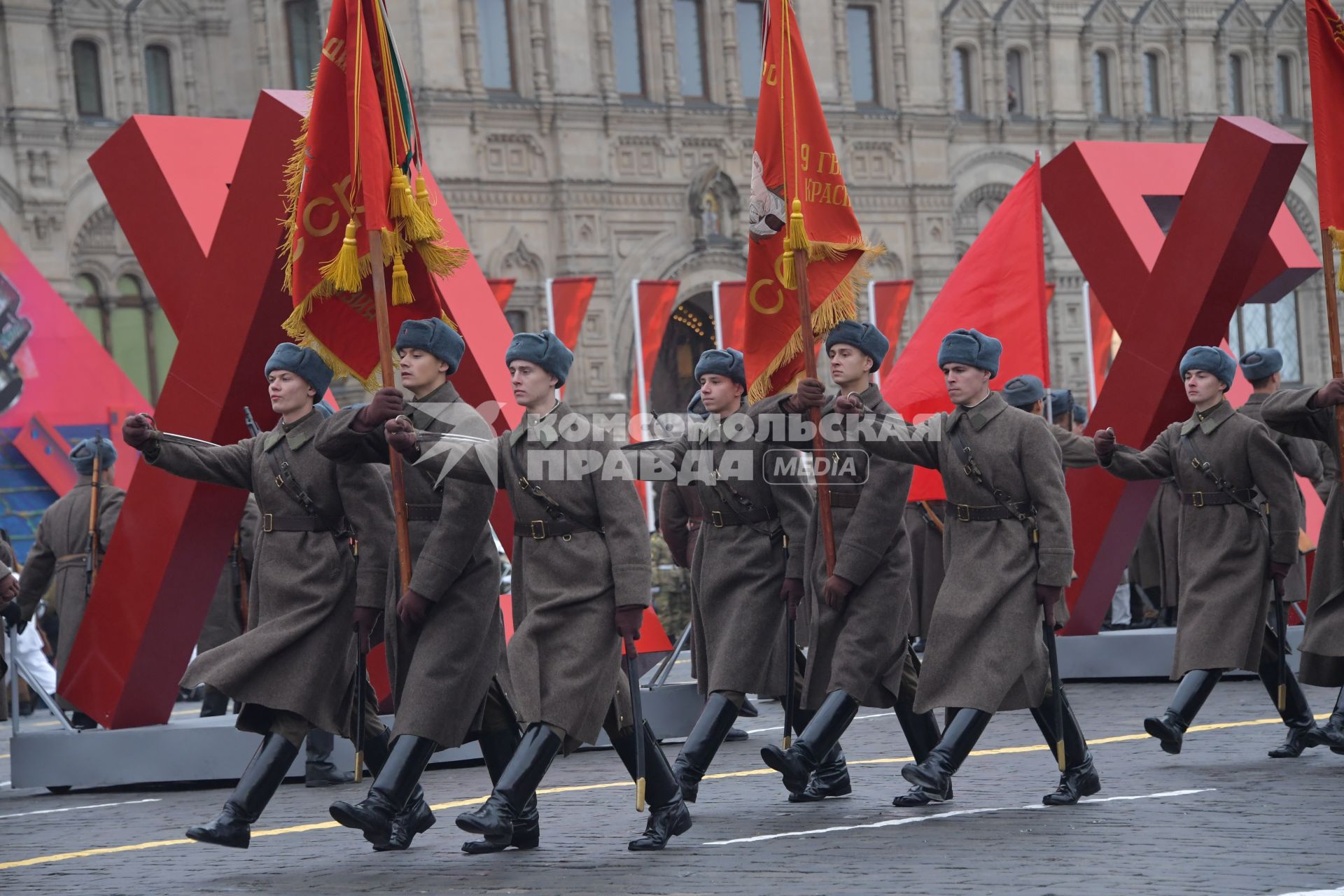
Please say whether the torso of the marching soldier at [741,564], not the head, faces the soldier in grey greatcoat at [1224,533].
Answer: no

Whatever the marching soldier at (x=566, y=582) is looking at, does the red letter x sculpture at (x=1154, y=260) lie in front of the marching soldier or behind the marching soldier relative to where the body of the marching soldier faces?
behind

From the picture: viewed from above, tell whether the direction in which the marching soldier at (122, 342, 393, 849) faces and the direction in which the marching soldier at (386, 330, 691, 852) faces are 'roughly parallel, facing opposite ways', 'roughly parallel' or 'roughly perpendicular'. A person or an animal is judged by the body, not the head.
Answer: roughly parallel

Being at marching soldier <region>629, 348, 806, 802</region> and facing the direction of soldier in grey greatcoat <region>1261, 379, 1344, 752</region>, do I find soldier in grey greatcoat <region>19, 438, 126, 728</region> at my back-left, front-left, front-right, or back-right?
back-left

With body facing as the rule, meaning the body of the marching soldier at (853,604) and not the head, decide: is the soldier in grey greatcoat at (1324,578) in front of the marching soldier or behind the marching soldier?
behind

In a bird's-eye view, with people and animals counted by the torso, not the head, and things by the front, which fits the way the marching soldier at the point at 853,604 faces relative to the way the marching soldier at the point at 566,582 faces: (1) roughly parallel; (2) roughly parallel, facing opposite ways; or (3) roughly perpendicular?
roughly parallel

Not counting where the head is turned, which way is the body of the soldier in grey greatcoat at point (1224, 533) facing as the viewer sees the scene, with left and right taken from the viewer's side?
facing the viewer and to the left of the viewer

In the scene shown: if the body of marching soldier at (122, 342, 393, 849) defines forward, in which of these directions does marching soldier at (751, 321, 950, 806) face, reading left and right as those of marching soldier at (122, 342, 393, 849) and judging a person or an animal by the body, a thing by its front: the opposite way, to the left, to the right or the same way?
the same way

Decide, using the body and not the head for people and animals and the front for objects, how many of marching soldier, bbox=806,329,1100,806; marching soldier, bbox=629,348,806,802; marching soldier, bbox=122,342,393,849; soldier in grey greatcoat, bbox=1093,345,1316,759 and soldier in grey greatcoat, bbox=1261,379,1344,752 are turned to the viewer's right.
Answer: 0

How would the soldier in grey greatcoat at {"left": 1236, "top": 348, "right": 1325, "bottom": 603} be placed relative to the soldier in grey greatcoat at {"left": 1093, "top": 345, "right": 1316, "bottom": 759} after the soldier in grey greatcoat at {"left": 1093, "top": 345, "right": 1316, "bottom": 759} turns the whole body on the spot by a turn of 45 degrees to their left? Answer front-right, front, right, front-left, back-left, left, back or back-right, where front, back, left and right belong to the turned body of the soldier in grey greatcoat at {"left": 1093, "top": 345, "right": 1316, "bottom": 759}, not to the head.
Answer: back

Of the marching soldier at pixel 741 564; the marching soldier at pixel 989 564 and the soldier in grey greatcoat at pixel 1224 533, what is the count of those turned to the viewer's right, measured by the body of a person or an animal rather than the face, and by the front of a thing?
0

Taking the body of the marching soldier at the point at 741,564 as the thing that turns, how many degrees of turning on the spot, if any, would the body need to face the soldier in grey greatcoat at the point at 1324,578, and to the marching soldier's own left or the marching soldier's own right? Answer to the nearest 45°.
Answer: approximately 135° to the marching soldier's own left

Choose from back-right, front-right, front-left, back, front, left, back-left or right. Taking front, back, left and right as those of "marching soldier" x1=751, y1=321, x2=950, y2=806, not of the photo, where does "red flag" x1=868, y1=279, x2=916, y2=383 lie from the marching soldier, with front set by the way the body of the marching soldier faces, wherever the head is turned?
back-right

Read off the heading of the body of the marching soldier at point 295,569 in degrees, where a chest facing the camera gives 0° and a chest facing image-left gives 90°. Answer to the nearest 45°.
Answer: approximately 45°

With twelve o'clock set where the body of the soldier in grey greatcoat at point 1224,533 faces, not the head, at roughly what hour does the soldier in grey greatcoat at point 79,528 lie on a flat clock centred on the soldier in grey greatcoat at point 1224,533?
the soldier in grey greatcoat at point 79,528 is roughly at 2 o'clock from the soldier in grey greatcoat at point 1224,533.
